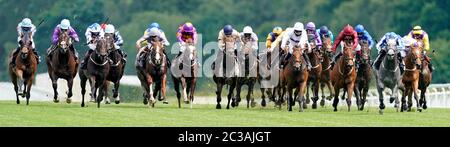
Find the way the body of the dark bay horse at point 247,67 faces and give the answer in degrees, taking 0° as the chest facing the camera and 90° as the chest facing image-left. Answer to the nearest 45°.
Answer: approximately 0°

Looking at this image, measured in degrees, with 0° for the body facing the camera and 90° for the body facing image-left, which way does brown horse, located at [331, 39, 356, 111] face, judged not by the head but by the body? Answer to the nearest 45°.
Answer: approximately 0°

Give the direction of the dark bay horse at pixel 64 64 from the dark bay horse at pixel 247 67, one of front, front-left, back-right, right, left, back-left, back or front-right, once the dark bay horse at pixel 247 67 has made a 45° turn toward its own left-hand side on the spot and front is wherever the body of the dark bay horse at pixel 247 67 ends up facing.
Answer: back-right
